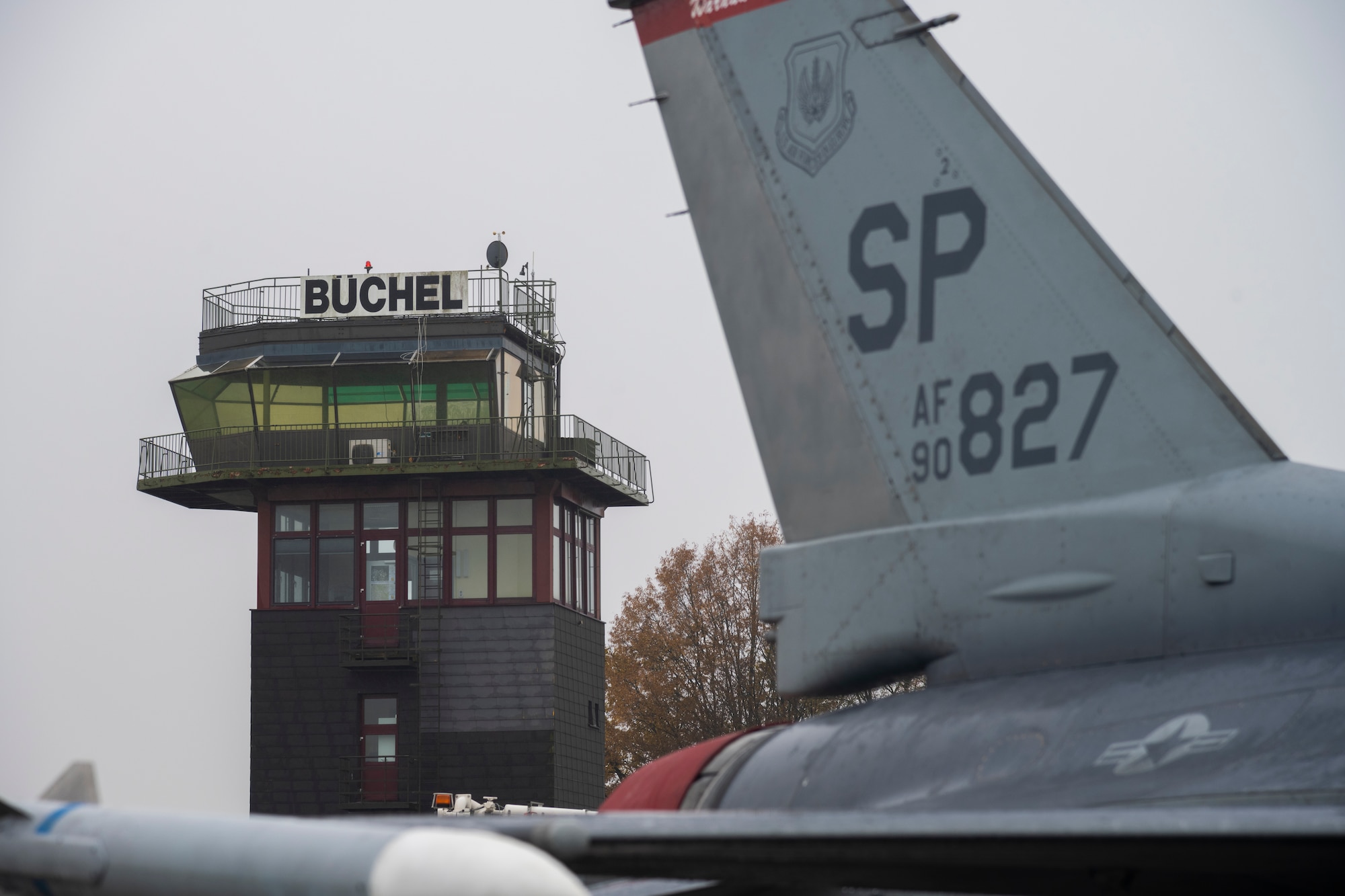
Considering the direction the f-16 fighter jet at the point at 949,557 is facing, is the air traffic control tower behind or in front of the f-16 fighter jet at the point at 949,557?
behind
